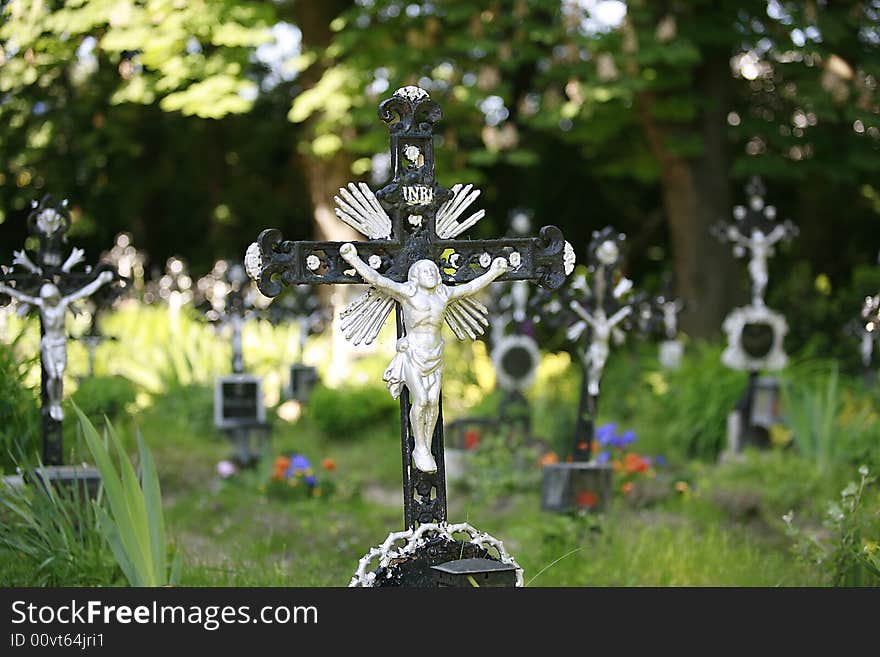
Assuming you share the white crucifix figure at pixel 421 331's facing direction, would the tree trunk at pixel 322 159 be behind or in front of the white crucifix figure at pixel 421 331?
behind

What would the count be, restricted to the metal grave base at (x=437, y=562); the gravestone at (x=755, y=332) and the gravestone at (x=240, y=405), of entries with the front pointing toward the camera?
3

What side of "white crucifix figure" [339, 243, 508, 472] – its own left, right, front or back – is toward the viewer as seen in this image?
front

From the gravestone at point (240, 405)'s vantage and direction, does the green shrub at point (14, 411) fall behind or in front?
in front

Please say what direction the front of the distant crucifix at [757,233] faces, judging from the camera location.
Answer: facing the viewer

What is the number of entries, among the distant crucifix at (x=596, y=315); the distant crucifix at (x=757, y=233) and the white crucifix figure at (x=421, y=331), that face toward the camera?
3

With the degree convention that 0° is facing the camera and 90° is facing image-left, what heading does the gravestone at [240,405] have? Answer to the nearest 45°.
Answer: approximately 0°

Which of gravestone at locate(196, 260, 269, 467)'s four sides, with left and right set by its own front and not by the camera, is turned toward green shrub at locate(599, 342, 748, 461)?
left

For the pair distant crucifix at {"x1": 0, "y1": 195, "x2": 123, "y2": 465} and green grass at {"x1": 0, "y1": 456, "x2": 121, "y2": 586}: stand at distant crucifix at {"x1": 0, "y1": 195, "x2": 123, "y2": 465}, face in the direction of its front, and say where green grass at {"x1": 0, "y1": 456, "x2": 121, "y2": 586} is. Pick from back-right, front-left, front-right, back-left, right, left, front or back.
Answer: front
